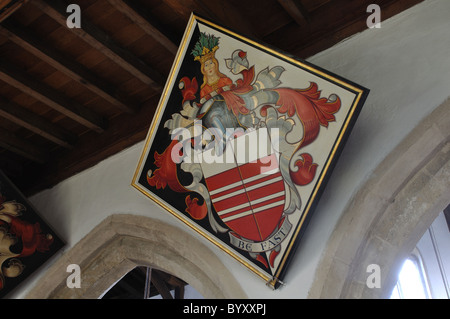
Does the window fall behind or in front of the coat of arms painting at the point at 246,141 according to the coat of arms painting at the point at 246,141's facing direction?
behind

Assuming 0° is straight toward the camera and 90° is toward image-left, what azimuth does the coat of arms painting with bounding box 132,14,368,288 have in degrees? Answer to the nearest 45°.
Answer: approximately 45°

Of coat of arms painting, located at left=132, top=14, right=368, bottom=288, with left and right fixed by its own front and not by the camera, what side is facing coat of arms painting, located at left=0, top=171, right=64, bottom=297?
right
